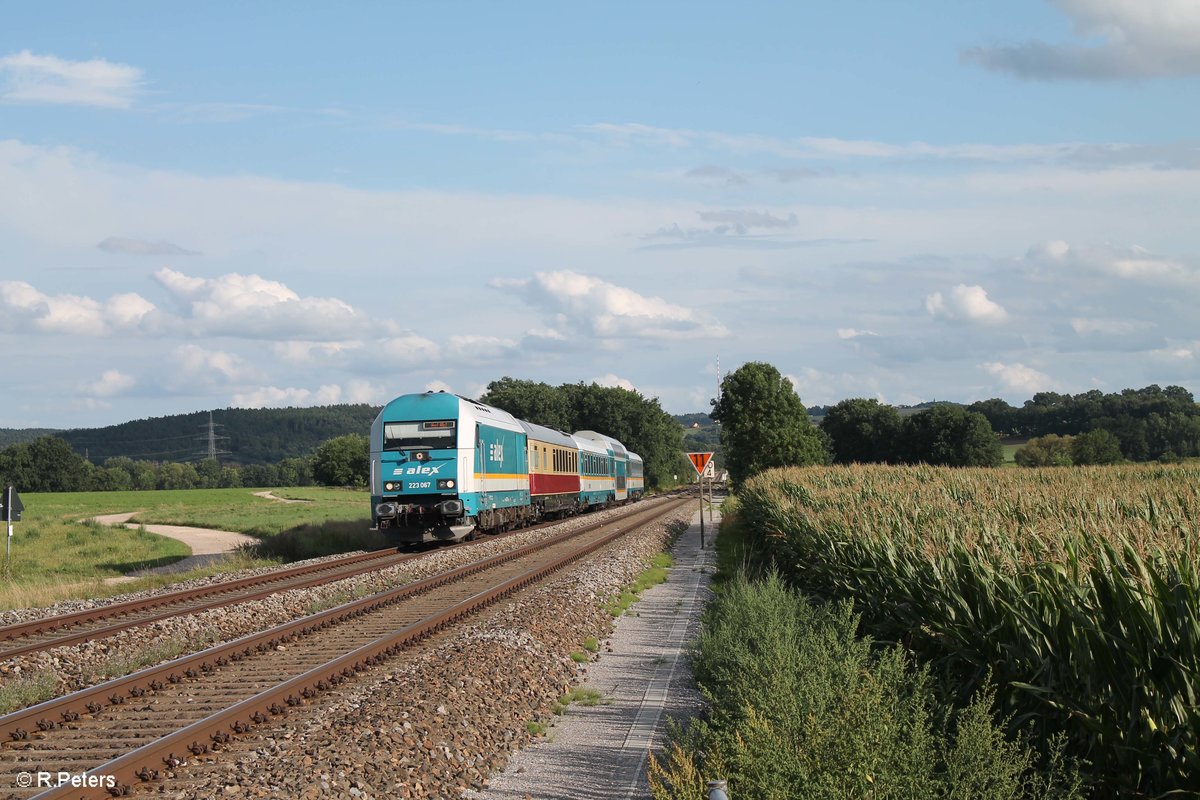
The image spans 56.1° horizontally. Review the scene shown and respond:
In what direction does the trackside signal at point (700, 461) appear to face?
toward the camera

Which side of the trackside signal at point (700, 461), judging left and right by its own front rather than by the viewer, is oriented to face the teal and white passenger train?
right

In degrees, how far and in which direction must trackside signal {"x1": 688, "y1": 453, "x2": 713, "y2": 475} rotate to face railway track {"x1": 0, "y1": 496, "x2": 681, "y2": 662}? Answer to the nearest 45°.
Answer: approximately 45° to its right

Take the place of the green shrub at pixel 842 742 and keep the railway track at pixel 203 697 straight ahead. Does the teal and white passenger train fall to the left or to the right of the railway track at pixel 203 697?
right

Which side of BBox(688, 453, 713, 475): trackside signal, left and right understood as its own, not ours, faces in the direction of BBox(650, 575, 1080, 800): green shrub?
front

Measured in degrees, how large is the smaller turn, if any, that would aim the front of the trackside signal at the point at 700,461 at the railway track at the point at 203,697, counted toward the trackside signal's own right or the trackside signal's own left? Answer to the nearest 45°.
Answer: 0° — it already faces it

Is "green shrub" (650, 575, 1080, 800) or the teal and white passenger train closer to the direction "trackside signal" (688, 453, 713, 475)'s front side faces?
the green shrub

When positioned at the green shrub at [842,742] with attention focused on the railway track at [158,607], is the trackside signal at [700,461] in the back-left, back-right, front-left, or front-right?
front-right

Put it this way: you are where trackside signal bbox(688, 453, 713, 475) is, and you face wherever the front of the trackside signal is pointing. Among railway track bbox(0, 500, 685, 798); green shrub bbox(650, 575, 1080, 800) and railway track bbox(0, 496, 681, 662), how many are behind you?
0
